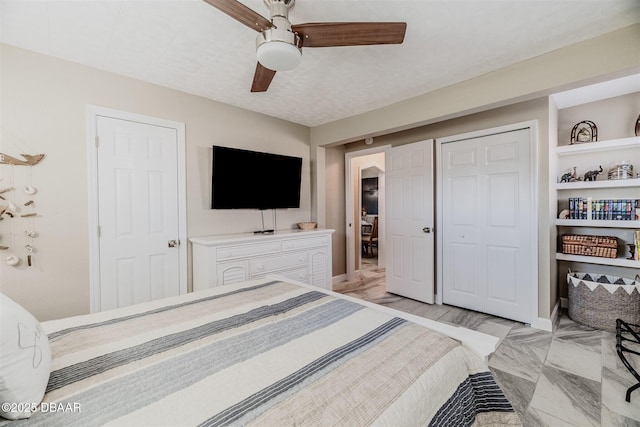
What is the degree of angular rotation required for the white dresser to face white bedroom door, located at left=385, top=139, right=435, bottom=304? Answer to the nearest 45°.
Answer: approximately 45° to its left

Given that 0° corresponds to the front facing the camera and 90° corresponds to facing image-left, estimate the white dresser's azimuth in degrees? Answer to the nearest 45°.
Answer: approximately 315°

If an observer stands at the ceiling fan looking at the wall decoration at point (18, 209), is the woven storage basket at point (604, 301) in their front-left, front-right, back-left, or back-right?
back-right

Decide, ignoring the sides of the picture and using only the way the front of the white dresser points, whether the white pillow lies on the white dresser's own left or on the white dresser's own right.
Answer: on the white dresser's own right
